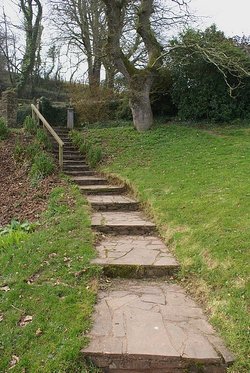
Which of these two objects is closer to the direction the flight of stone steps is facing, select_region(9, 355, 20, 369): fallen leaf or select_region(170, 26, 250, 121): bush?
the fallen leaf

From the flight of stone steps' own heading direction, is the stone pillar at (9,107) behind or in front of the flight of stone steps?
behind

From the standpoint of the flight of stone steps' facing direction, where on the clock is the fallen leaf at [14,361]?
The fallen leaf is roughly at 2 o'clock from the flight of stone steps.

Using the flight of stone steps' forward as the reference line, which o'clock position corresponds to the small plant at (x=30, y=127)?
The small plant is roughly at 5 o'clock from the flight of stone steps.

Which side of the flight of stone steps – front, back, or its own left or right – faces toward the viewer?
front

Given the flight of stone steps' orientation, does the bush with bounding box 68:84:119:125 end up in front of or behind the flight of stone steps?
behind

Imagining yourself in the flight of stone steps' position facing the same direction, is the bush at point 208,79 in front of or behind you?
behind

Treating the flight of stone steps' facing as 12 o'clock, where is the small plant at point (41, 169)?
The small plant is roughly at 5 o'clock from the flight of stone steps.

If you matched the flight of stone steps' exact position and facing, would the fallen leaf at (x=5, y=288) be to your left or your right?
on your right

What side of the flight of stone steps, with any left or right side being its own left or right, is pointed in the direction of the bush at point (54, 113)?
back

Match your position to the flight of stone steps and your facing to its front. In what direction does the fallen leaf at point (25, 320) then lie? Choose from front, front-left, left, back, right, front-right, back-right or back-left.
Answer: right

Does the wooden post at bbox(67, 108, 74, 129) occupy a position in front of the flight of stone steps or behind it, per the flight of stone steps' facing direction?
behind

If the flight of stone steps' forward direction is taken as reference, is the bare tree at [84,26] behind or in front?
behind

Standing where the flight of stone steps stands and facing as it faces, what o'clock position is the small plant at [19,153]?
The small plant is roughly at 5 o'clock from the flight of stone steps.
